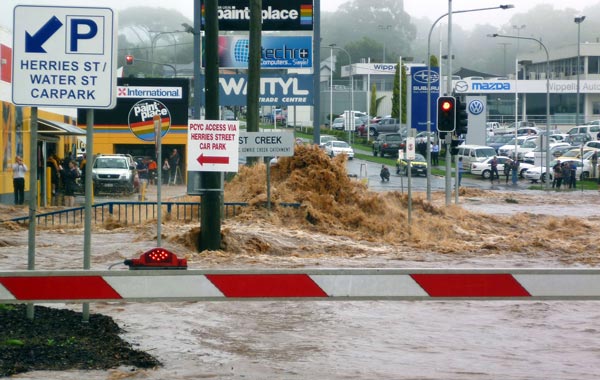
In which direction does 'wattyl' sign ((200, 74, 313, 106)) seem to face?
toward the camera

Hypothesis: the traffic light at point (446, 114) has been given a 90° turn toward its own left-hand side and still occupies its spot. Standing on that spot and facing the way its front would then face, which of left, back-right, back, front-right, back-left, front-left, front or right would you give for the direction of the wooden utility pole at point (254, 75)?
back-right

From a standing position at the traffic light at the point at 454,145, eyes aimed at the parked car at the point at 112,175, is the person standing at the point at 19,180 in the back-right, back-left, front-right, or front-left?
front-left

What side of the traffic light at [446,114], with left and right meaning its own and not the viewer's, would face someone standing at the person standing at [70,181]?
right

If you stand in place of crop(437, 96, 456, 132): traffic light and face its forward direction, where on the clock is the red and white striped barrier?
The red and white striped barrier is roughly at 12 o'clock from the traffic light.

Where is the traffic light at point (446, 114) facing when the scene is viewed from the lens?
facing the viewer

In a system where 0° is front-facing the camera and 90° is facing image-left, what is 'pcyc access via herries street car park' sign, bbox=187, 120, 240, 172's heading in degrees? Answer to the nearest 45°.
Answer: approximately 0°

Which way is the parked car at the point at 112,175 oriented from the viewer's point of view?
toward the camera

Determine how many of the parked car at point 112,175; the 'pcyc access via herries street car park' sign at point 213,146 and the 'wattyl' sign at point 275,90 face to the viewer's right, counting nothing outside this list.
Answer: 0

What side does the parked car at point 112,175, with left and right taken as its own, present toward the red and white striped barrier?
front
